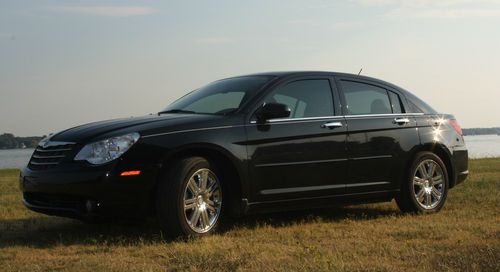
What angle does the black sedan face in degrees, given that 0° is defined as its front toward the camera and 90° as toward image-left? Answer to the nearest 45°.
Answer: approximately 45°
